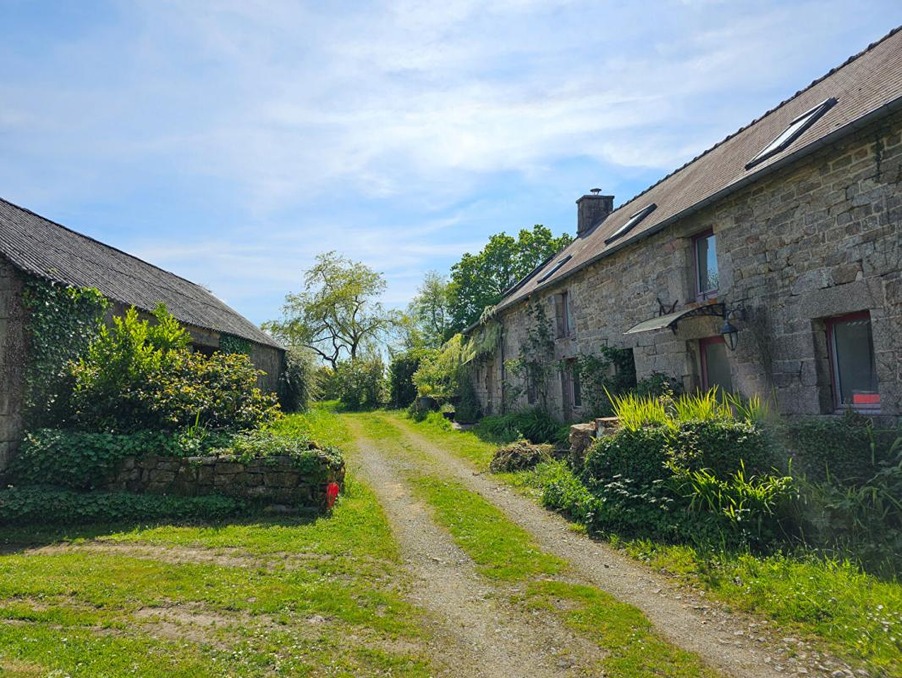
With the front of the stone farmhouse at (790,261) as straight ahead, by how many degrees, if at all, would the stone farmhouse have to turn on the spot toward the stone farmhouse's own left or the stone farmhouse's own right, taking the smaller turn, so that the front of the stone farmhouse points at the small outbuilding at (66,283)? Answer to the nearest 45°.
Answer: approximately 45° to the stone farmhouse's own right

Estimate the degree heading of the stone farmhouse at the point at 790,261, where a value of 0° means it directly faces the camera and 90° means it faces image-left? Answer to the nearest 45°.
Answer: approximately 45°

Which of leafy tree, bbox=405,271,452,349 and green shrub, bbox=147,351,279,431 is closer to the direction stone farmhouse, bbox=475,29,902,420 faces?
the green shrub

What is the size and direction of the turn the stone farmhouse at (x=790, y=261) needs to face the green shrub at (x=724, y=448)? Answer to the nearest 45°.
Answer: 0° — it already faces it

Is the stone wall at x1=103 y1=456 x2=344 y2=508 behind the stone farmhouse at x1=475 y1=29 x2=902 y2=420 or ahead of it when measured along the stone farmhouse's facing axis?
ahead

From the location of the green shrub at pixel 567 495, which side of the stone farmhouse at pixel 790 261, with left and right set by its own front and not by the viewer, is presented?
front

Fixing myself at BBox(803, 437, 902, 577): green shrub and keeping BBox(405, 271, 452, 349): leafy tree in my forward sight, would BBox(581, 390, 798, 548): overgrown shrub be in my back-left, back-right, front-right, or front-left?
front-left

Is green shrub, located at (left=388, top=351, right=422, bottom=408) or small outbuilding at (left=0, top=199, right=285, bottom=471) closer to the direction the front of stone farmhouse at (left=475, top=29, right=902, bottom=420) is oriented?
the small outbuilding
